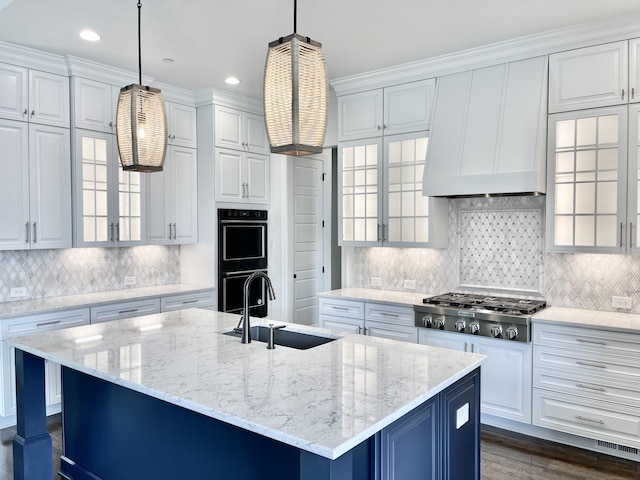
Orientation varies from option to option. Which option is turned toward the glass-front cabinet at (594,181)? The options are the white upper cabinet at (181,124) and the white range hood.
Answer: the white upper cabinet

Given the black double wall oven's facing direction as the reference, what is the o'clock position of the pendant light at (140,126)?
The pendant light is roughly at 2 o'clock from the black double wall oven.

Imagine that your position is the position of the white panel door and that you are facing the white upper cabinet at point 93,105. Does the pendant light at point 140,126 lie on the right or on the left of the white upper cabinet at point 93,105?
left

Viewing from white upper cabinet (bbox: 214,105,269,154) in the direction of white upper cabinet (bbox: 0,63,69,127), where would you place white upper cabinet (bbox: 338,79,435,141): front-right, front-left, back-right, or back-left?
back-left

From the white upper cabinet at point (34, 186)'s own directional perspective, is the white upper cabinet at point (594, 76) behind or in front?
in front

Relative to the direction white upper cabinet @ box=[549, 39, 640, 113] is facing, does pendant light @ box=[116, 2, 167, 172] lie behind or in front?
in front

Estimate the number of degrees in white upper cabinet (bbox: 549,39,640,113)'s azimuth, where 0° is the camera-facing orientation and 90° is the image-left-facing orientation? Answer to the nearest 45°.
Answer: approximately 45°

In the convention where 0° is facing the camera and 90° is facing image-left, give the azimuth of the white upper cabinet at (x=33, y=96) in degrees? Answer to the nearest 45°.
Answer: approximately 315°

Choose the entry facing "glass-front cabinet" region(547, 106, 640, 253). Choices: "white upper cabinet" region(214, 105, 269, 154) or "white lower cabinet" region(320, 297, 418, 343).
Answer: the white upper cabinet

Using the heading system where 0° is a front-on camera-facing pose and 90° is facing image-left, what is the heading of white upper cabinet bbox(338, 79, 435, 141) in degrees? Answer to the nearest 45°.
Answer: approximately 45°

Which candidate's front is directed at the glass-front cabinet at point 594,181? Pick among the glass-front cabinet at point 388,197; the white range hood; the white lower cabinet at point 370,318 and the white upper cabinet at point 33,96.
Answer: the white upper cabinet

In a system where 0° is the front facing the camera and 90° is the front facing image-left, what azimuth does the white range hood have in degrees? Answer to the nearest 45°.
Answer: approximately 45°

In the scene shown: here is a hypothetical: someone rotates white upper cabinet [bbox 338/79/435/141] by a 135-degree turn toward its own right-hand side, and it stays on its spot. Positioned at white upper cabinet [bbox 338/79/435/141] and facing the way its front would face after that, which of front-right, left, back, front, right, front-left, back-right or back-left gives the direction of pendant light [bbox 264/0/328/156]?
back

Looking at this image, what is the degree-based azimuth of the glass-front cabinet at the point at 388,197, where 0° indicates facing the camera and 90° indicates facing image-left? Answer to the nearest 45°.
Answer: approximately 45°
